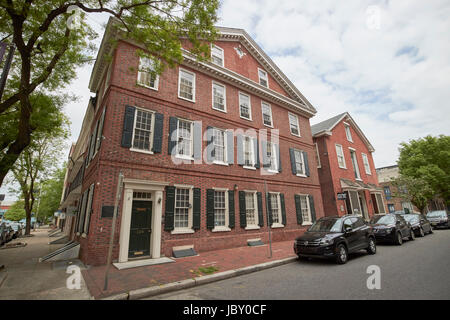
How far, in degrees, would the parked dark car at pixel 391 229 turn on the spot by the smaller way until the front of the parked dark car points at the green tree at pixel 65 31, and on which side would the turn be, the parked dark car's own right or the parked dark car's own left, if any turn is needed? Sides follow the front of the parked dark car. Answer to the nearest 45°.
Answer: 0° — it already faces it

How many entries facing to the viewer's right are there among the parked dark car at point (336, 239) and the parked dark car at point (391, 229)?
0

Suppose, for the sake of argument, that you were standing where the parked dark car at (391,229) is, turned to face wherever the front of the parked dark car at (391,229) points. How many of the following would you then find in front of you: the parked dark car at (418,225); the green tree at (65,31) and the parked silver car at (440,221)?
1

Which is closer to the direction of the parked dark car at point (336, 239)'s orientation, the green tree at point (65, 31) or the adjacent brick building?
the green tree

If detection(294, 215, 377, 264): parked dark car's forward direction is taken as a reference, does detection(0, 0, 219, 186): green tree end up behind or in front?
in front

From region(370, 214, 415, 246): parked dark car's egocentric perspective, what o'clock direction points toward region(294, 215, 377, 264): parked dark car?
region(294, 215, 377, 264): parked dark car is roughly at 11 o'clock from region(370, 214, 415, 246): parked dark car.

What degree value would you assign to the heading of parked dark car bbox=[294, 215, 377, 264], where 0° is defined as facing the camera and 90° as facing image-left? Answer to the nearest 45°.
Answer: approximately 45°

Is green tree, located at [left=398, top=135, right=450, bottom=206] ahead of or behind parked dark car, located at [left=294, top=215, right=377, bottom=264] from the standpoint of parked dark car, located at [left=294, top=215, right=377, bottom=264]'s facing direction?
behind

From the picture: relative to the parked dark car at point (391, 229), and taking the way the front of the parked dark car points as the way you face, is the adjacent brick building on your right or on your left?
on your right

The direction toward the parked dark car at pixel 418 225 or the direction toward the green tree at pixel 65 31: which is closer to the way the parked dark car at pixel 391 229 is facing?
the green tree

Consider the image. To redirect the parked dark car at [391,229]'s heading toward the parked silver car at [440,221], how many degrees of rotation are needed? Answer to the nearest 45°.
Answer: approximately 135° to its right

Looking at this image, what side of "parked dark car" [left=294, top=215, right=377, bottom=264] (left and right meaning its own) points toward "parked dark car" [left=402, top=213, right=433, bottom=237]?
back

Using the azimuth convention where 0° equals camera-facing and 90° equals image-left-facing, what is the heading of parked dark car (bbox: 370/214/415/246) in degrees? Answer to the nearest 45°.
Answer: approximately 45°
